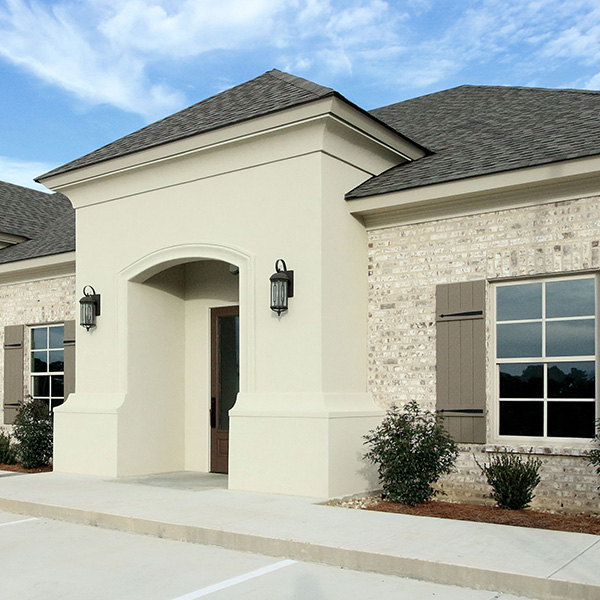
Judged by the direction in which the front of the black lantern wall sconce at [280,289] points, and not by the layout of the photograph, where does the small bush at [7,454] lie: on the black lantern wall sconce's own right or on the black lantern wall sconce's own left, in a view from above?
on the black lantern wall sconce's own right

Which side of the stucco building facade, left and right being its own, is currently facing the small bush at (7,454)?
right

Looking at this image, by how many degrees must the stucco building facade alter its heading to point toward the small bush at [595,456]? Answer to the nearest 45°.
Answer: approximately 90° to its left

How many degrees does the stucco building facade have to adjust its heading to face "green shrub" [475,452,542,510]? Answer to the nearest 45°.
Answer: approximately 90° to its left

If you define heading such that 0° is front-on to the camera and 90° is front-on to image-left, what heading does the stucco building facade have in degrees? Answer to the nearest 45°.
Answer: approximately 45°

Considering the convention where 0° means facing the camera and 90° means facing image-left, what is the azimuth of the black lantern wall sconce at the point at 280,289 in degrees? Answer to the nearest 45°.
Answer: approximately 45°

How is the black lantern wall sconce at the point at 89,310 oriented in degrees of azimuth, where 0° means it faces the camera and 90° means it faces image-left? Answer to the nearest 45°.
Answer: approximately 45°

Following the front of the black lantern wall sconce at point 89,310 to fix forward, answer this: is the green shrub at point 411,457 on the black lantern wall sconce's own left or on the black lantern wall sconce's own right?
on the black lantern wall sconce's own left

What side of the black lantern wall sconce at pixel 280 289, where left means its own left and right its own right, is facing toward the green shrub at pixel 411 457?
left

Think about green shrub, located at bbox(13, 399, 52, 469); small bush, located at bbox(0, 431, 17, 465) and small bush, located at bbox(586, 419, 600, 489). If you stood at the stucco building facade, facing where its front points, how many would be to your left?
1

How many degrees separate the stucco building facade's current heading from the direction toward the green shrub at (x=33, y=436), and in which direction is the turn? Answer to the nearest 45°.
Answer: approximately 90° to its right
